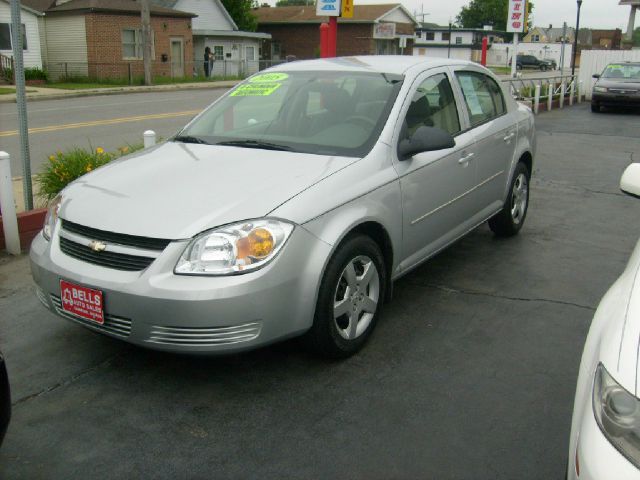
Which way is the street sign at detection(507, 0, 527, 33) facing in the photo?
toward the camera

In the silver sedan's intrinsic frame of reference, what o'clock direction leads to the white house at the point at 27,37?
The white house is roughly at 4 o'clock from the silver sedan.

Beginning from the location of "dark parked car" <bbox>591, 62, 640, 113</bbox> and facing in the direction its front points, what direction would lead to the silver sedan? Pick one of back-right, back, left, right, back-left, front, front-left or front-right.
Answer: front

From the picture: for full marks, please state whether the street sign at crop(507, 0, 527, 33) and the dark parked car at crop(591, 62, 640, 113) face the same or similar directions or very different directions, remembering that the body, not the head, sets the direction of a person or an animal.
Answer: same or similar directions

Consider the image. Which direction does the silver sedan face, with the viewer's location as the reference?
facing the viewer and to the left of the viewer

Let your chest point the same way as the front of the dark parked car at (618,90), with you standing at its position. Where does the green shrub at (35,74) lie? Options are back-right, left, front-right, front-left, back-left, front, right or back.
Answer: right

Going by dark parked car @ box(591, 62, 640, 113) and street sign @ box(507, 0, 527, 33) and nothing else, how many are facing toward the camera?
2

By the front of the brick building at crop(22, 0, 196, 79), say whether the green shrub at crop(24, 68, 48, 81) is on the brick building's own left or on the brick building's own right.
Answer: on the brick building's own right

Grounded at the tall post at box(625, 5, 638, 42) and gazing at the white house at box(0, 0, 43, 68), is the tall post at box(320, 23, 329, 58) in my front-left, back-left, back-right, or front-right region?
front-left

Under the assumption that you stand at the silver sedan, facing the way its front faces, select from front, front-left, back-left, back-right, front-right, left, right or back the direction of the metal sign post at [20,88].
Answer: right

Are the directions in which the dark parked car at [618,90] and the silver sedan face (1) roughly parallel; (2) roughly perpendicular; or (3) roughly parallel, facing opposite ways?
roughly parallel

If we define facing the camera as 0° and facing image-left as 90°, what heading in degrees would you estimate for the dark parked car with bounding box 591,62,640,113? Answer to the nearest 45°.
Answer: approximately 0°
